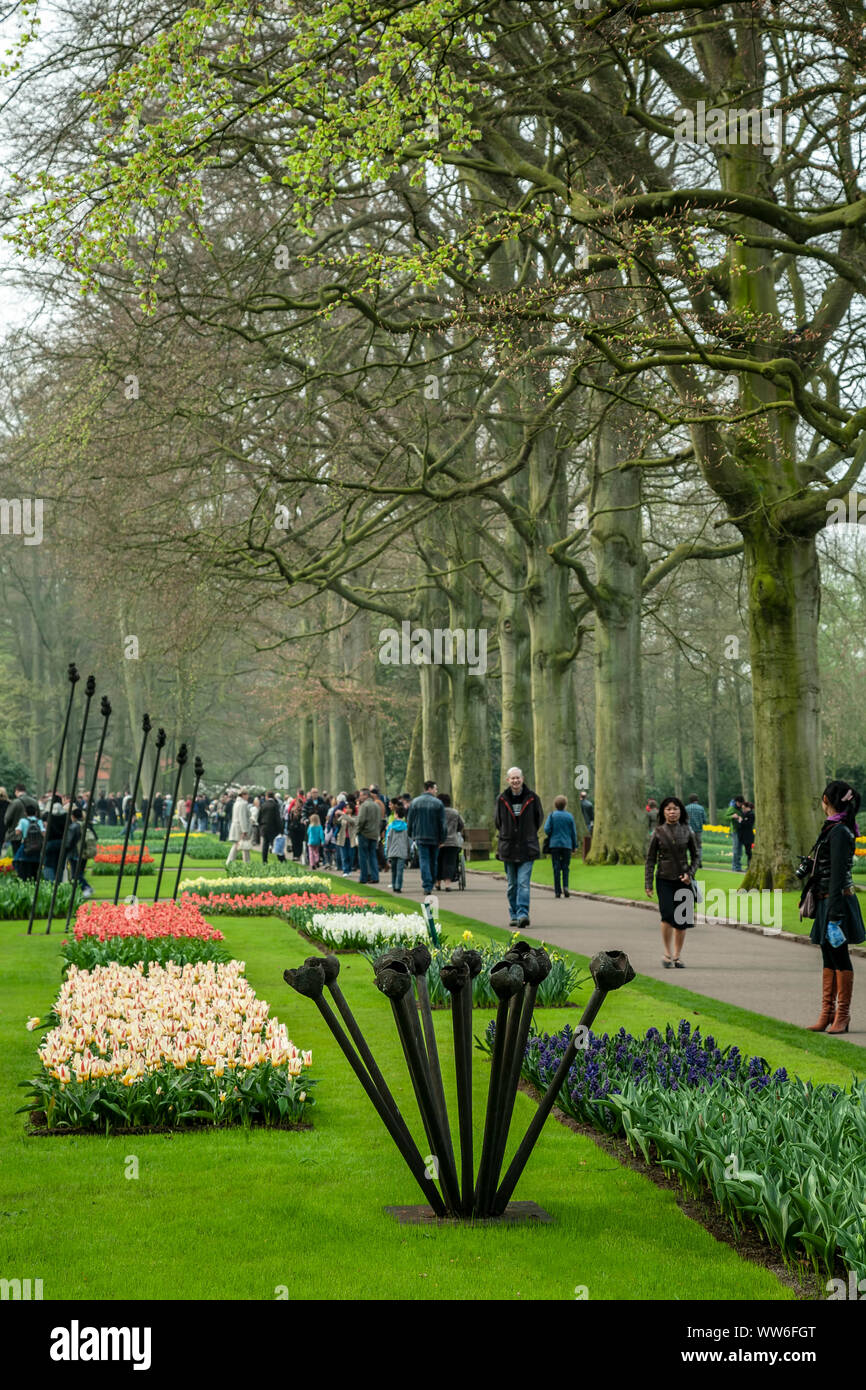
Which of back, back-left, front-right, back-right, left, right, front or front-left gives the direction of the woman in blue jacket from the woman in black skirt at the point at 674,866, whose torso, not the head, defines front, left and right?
back

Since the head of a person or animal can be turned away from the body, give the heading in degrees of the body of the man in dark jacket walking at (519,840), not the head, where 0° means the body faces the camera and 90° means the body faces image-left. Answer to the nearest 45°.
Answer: approximately 0°

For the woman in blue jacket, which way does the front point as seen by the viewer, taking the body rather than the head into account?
away from the camera

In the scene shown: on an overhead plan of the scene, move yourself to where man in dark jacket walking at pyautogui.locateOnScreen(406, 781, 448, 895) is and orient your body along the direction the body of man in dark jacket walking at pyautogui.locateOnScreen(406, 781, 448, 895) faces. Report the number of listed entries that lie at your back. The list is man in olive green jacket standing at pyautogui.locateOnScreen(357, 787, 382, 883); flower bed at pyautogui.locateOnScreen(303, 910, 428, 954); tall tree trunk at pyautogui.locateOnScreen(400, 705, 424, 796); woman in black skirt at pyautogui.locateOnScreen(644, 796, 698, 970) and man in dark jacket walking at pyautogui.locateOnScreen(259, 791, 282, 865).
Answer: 2

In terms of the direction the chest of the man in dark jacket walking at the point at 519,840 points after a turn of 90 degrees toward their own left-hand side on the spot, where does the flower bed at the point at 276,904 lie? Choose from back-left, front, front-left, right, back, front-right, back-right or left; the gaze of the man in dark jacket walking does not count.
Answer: back-left

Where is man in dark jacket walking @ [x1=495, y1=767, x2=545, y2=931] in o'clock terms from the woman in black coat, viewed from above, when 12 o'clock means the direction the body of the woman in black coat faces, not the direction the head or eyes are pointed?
The man in dark jacket walking is roughly at 2 o'clock from the woman in black coat.

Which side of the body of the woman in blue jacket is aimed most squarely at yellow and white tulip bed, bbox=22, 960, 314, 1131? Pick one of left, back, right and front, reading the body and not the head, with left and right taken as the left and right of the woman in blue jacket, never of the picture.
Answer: back

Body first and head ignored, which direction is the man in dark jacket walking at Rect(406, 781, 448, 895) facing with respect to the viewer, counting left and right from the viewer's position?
facing away from the viewer

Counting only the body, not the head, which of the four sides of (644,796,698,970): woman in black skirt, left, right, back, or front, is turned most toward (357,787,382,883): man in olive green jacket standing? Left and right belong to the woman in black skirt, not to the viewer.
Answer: back

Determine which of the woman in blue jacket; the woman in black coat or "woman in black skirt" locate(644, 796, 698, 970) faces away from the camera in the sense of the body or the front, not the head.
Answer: the woman in blue jacket

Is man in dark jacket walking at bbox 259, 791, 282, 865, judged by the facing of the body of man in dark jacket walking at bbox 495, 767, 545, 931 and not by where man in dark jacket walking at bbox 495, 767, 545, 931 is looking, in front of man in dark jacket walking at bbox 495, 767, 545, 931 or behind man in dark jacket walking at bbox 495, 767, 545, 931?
behind

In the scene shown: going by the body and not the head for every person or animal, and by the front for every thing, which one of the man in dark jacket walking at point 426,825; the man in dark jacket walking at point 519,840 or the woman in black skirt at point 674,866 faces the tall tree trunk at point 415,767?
the man in dark jacket walking at point 426,825

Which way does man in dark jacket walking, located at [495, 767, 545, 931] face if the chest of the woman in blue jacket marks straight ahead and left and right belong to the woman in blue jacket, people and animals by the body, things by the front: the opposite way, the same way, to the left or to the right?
the opposite way
